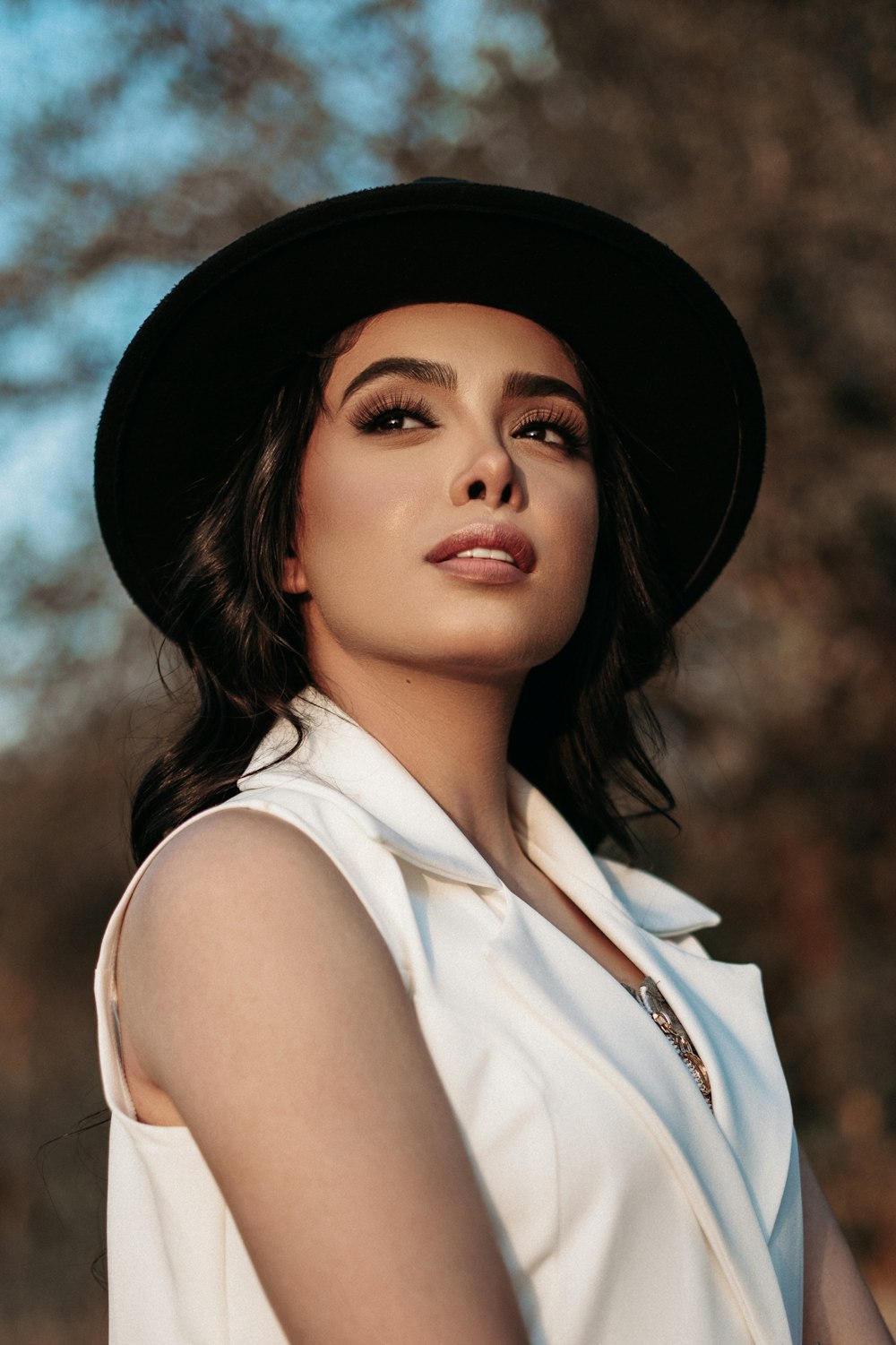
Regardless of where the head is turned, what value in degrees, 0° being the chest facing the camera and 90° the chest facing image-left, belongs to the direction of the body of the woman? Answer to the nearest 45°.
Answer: approximately 315°

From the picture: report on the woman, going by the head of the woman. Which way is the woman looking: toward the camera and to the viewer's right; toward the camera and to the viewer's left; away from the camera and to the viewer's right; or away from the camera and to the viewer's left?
toward the camera and to the viewer's right
